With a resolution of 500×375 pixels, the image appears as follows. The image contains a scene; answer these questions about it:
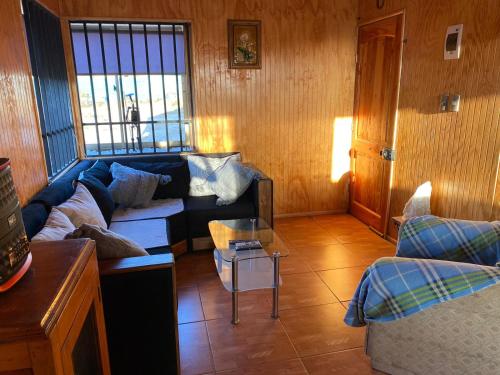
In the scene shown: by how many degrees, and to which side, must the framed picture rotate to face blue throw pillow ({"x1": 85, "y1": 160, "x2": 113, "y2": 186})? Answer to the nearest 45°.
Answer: approximately 45° to its right

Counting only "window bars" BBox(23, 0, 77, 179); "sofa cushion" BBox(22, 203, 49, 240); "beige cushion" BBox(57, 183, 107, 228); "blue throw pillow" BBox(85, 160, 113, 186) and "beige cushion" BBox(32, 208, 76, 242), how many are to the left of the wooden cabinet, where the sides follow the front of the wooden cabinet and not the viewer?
5

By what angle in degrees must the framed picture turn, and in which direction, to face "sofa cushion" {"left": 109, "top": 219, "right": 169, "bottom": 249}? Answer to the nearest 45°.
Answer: approximately 45° to its right

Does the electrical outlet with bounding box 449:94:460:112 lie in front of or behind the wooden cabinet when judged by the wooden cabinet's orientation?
in front

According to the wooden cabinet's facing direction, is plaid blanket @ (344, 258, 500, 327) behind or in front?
in front

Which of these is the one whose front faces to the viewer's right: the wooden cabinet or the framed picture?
the wooden cabinet

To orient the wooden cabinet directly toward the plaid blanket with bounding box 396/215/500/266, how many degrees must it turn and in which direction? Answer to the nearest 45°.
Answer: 0° — it already faces it

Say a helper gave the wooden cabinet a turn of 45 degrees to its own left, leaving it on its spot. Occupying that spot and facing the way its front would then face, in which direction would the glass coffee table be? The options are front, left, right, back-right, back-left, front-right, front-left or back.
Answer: front

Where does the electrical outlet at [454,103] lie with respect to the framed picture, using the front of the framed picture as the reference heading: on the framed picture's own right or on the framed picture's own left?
on the framed picture's own left

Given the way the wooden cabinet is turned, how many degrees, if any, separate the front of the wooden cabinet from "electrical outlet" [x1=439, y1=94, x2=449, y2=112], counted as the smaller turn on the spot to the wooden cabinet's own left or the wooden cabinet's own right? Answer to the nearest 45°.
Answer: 0° — it already faces it

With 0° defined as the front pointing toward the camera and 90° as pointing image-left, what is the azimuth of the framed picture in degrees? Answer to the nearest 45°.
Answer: approximately 0°

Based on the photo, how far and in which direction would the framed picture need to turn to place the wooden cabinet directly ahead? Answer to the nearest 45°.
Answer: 0° — it already faces it

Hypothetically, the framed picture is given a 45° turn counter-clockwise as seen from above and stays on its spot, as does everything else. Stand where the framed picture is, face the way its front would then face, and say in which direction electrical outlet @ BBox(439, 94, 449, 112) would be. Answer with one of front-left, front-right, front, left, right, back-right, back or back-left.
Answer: front

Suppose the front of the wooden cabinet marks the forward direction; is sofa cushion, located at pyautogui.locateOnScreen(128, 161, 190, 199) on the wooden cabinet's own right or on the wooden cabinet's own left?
on the wooden cabinet's own left

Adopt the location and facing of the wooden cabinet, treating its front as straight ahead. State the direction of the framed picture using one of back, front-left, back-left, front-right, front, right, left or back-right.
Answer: front-left

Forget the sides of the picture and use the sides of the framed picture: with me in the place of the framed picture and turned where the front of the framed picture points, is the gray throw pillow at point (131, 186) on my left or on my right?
on my right

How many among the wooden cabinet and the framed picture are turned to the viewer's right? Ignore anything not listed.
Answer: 1

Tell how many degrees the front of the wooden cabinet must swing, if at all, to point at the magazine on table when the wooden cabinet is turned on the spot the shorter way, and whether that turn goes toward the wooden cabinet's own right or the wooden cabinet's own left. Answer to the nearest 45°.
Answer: approximately 45° to the wooden cabinet's own left

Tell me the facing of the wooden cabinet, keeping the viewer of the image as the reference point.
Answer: facing to the right of the viewer

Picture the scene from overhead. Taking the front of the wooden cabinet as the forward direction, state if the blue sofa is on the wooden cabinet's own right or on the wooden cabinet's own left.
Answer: on the wooden cabinet's own left
